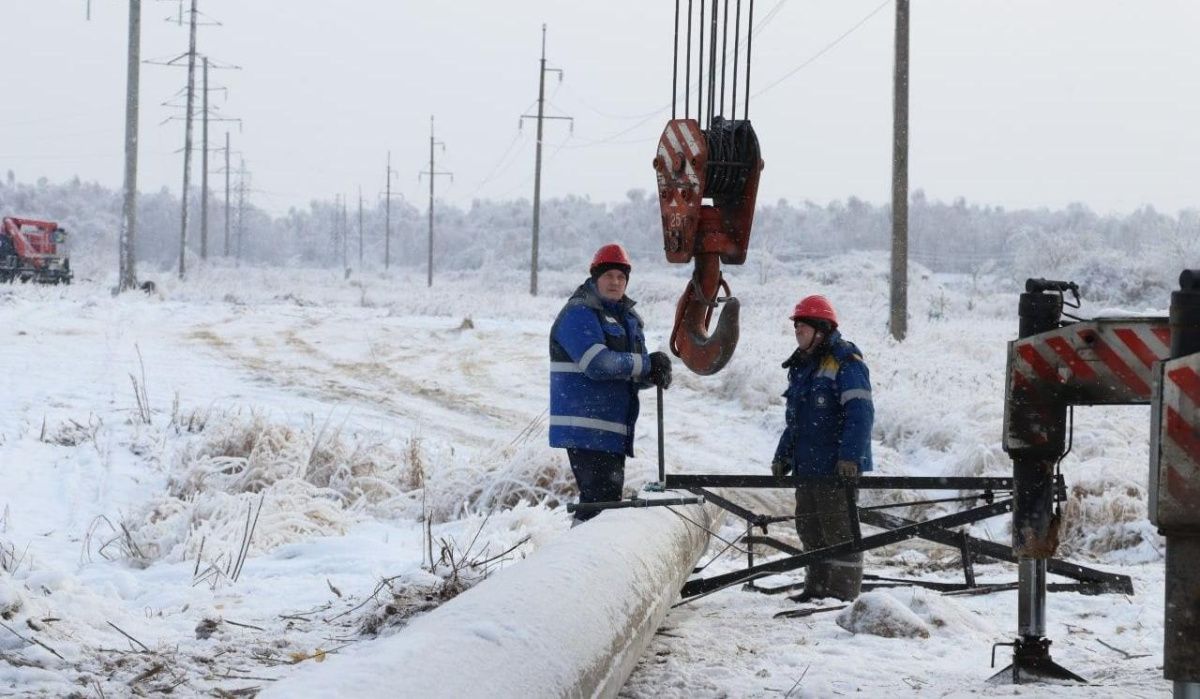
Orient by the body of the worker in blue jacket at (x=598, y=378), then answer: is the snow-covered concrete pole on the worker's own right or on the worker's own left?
on the worker's own right

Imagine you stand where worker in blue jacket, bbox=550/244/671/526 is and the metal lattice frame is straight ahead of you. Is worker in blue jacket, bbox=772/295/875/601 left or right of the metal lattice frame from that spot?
left

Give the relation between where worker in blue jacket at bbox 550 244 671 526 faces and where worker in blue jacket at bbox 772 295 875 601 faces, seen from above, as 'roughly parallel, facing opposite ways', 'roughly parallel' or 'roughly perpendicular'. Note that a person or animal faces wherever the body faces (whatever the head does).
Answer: roughly perpendicular

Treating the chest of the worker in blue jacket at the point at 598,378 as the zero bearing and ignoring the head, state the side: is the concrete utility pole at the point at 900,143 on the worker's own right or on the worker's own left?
on the worker's own left

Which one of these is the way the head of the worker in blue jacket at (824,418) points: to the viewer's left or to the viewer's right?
to the viewer's left

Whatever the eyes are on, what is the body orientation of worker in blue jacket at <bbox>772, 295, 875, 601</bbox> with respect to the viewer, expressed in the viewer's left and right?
facing the viewer and to the left of the viewer

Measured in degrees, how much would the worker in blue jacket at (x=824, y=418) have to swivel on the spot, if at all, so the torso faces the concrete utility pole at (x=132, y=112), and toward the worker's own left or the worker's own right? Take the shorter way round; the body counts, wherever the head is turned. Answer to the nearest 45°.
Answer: approximately 90° to the worker's own right

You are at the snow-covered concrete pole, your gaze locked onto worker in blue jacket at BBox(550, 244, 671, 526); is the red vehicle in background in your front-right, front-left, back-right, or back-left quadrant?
front-left

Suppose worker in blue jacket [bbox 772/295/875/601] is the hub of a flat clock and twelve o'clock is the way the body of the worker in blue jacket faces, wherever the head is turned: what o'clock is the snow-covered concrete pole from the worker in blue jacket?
The snow-covered concrete pole is roughly at 11 o'clock from the worker in blue jacket.

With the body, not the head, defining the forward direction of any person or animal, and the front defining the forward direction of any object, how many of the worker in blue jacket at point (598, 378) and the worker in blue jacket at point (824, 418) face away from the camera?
0

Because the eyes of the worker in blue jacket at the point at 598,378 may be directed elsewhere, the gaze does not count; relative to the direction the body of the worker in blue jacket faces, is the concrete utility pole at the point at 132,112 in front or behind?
behind

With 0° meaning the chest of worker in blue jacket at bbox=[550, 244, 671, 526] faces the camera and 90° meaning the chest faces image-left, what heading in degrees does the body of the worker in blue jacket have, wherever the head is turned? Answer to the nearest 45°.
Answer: approximately 315°
